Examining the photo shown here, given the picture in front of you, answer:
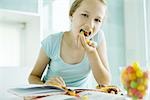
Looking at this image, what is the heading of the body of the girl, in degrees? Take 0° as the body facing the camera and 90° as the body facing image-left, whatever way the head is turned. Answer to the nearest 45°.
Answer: approximately 0°
